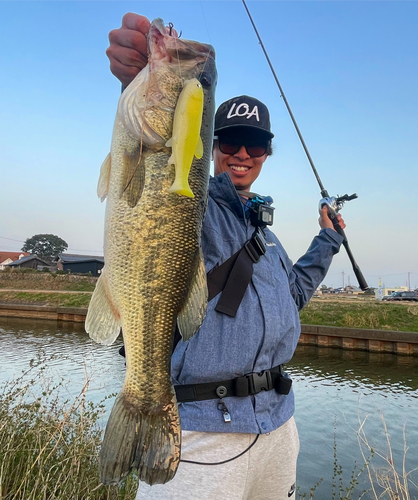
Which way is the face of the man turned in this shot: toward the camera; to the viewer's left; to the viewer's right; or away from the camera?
toward the camera

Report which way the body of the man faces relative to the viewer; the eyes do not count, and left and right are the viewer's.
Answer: facing the viewer and to the right of the viewer
